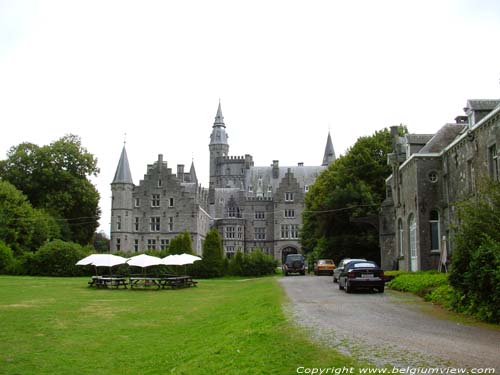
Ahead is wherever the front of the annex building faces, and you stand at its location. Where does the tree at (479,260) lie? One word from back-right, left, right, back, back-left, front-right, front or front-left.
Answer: left

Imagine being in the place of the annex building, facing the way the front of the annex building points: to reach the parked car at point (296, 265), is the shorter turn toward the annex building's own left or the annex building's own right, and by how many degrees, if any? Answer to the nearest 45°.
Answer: approximately 45° to the annex building's own right

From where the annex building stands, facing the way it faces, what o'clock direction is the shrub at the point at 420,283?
The shrub is roughly at 9 o'clock from the annex building.

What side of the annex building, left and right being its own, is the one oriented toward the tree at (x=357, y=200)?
right

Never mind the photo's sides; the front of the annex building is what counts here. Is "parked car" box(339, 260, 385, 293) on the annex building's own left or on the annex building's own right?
on the annex building's own left

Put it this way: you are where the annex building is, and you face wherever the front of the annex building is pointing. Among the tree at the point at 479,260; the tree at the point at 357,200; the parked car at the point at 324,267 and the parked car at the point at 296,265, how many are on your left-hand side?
1

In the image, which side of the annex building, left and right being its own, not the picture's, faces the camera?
left

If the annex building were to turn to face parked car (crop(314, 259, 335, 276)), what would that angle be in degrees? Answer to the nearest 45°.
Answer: approximately 45° to its right
